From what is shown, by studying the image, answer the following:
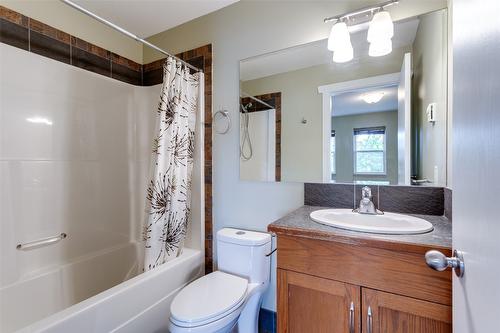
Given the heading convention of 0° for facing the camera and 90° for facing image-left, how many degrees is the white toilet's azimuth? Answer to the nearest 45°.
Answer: approximately 45°

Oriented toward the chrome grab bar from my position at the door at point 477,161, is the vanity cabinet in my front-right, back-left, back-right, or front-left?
front-right

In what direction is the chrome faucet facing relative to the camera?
toward the camera

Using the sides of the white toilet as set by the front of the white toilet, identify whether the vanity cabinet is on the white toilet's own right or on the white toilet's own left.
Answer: on the white toilet's own left

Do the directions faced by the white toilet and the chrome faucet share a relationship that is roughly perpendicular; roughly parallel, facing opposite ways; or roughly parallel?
roughly parallel

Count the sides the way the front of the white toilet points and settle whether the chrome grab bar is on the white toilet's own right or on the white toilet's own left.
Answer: on the white toilet's own right

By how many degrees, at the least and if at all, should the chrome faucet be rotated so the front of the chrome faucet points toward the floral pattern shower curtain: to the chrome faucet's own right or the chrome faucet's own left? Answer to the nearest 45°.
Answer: approximately 90° to the chrome faucet's own right

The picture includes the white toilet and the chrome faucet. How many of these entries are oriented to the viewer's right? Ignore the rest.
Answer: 0
